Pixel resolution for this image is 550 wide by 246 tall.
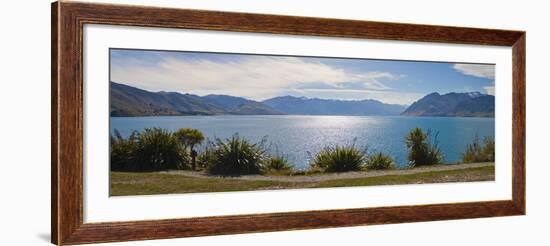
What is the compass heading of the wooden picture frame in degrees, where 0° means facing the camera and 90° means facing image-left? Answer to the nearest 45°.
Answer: approximately 315°

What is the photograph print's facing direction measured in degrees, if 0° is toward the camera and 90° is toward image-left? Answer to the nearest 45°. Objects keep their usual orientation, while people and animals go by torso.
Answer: approximately 315°
